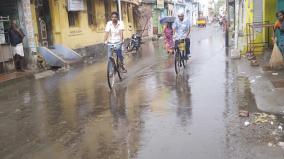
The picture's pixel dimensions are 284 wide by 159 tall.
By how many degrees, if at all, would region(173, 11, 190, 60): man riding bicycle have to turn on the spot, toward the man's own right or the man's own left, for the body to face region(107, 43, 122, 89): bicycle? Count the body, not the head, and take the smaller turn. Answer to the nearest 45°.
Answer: approximately 45° to the man's own right

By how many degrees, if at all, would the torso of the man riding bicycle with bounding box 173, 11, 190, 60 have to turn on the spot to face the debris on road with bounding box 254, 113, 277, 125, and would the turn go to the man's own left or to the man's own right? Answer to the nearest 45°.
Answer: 0° — they already face it

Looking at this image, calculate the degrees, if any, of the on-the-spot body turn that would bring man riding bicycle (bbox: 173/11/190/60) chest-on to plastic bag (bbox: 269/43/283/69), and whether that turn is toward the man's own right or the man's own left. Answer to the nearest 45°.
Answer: approximately 45° to the man's own left

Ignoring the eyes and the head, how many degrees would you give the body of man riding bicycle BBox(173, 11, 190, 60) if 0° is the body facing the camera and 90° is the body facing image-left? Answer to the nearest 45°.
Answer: approximately 0°

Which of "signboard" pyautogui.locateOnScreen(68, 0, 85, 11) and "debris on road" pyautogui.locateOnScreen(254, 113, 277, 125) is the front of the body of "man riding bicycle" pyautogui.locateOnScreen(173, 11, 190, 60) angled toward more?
the debris on road

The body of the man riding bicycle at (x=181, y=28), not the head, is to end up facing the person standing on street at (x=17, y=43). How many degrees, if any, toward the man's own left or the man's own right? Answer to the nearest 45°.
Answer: approximately 90° to the man's own right

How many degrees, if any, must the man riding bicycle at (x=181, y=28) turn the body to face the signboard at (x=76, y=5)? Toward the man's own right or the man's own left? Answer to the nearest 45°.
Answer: approximately 135° to the man's own right

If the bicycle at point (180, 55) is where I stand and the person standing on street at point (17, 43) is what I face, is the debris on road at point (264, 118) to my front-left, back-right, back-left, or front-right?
back-left

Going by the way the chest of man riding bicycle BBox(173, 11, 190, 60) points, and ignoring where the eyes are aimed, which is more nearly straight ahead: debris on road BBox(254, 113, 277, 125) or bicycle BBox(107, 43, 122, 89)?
the debris on road
